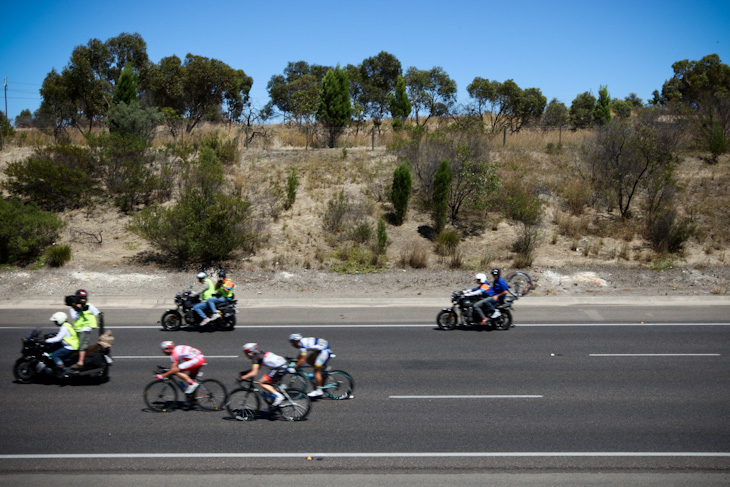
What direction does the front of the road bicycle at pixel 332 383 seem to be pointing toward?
to the viewer's left

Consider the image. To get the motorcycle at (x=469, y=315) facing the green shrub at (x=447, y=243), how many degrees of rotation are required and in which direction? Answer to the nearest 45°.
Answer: approximately 90° to its right

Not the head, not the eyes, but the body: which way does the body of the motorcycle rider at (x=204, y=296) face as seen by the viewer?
to the viewer's left

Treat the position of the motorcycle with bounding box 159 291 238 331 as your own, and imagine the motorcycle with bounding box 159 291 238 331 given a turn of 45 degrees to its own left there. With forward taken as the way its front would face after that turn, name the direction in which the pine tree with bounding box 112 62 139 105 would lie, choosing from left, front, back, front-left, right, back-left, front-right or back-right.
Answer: back-right

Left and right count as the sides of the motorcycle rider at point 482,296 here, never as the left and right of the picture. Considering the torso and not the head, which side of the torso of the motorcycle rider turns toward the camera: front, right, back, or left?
left

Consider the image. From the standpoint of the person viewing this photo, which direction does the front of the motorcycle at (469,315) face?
facing to the left of the viewer

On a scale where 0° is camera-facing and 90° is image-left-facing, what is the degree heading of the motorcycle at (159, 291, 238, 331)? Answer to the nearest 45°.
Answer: approximately 90°

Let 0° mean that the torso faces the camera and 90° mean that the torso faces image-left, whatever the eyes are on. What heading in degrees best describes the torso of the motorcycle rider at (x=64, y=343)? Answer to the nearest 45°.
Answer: approximately 90°

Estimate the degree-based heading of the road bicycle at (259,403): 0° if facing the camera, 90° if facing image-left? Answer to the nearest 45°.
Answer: approximately 90°

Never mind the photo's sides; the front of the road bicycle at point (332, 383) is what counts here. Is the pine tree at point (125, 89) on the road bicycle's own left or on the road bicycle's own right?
on the road bicycle's own right

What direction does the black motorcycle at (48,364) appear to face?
to the viewer's left

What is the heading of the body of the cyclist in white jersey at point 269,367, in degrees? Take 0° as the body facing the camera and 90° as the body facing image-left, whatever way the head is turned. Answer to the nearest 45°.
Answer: approximately 90°
